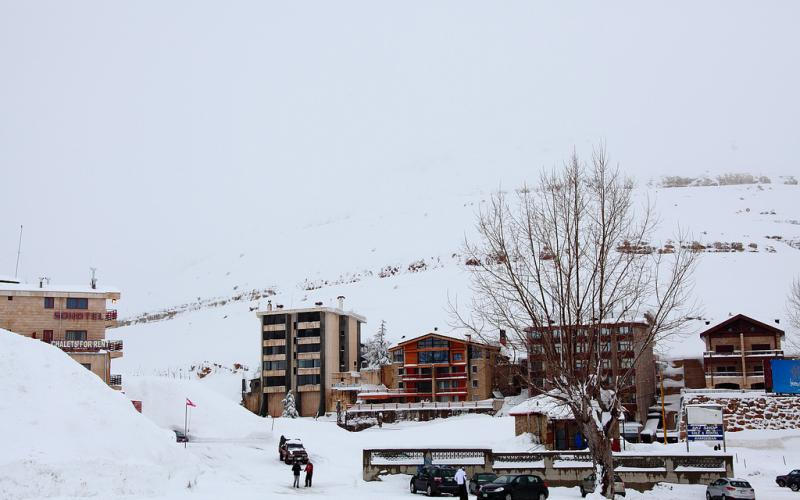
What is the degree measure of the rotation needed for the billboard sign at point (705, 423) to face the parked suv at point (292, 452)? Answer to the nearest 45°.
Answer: approximately 90° to its right

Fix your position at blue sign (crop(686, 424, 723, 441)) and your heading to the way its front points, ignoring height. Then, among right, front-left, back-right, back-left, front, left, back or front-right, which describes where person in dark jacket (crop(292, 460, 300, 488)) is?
front-right

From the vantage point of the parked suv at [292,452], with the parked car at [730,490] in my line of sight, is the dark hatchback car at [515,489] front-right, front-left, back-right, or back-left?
front-right

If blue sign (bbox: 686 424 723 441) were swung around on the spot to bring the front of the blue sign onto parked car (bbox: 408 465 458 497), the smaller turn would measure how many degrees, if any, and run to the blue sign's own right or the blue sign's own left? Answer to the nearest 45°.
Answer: approximately 45° to the blue sign's own right

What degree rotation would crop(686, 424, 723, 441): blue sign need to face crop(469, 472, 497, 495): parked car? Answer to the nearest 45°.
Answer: approximately 45° to its right

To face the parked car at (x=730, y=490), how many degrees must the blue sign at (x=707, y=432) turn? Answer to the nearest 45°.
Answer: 0° — it already faces it

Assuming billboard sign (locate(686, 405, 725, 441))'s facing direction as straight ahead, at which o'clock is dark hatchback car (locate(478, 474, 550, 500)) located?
The dark hatchback car is roughly at 1 o'clock from the billboard sign.

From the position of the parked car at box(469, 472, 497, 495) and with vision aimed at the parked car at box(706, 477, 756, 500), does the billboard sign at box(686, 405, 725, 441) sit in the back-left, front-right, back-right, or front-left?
front-left

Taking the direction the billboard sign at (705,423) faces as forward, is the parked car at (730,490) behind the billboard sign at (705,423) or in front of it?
in front

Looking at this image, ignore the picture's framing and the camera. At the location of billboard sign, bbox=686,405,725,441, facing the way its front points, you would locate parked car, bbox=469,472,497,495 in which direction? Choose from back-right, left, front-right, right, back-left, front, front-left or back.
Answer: front-right

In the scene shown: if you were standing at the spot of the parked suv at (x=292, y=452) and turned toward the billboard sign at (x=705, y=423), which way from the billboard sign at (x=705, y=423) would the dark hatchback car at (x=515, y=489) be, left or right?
right

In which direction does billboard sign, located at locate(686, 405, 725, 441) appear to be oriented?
toward the camera
